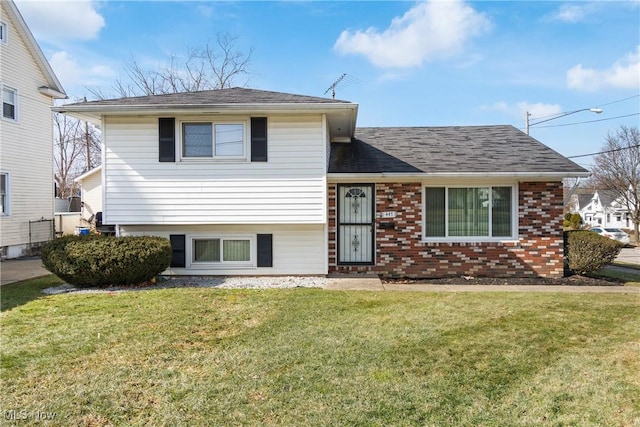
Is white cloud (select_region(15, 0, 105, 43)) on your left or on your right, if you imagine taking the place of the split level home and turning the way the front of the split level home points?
on your right

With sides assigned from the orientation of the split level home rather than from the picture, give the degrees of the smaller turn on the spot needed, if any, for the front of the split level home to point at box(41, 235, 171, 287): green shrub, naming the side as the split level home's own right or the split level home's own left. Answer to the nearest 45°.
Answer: approximately 45° to the split level home's own right

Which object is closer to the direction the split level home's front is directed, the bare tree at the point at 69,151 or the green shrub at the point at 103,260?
the green shrub

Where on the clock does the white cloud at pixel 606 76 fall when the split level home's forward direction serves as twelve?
The white cloud is roughly at 8 o'clock from the split level home.

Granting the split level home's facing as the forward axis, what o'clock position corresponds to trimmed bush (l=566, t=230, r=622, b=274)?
The trimmed bush is roughly at 9 o'clock from the split level home.

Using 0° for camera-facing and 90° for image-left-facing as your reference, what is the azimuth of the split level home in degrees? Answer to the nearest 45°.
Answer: approximately 0°

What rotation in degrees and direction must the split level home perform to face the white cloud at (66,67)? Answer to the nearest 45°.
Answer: approximately 135° to its right

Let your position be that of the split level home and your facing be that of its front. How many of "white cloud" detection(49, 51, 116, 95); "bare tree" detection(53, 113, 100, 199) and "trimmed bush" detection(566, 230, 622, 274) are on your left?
1

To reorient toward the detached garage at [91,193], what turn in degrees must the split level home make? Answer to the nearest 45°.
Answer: approximately 135° to its right

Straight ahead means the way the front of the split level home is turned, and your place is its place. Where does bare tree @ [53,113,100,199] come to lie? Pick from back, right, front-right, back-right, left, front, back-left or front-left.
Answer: back-right
